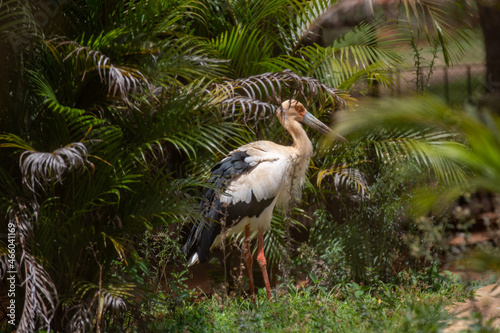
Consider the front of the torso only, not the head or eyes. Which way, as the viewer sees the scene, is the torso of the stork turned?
to the viewer's right
